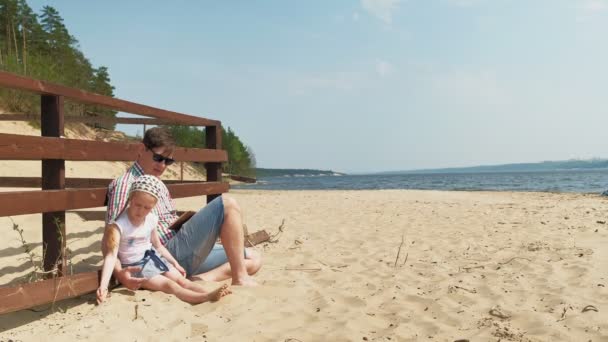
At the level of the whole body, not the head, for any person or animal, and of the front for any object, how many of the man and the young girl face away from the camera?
0

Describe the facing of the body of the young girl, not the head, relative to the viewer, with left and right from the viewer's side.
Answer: facing the viewer and to the right of the viewer

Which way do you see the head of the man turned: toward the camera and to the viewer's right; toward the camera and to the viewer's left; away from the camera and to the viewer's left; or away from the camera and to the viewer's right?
toward the camera and to the viewer's right

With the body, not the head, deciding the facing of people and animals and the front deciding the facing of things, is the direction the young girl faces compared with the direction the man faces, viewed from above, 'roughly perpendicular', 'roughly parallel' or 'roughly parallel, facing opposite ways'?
roughly parallel

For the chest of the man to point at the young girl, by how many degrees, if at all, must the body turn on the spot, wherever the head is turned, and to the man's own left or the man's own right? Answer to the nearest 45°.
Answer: approximately 90° to the man's own right
